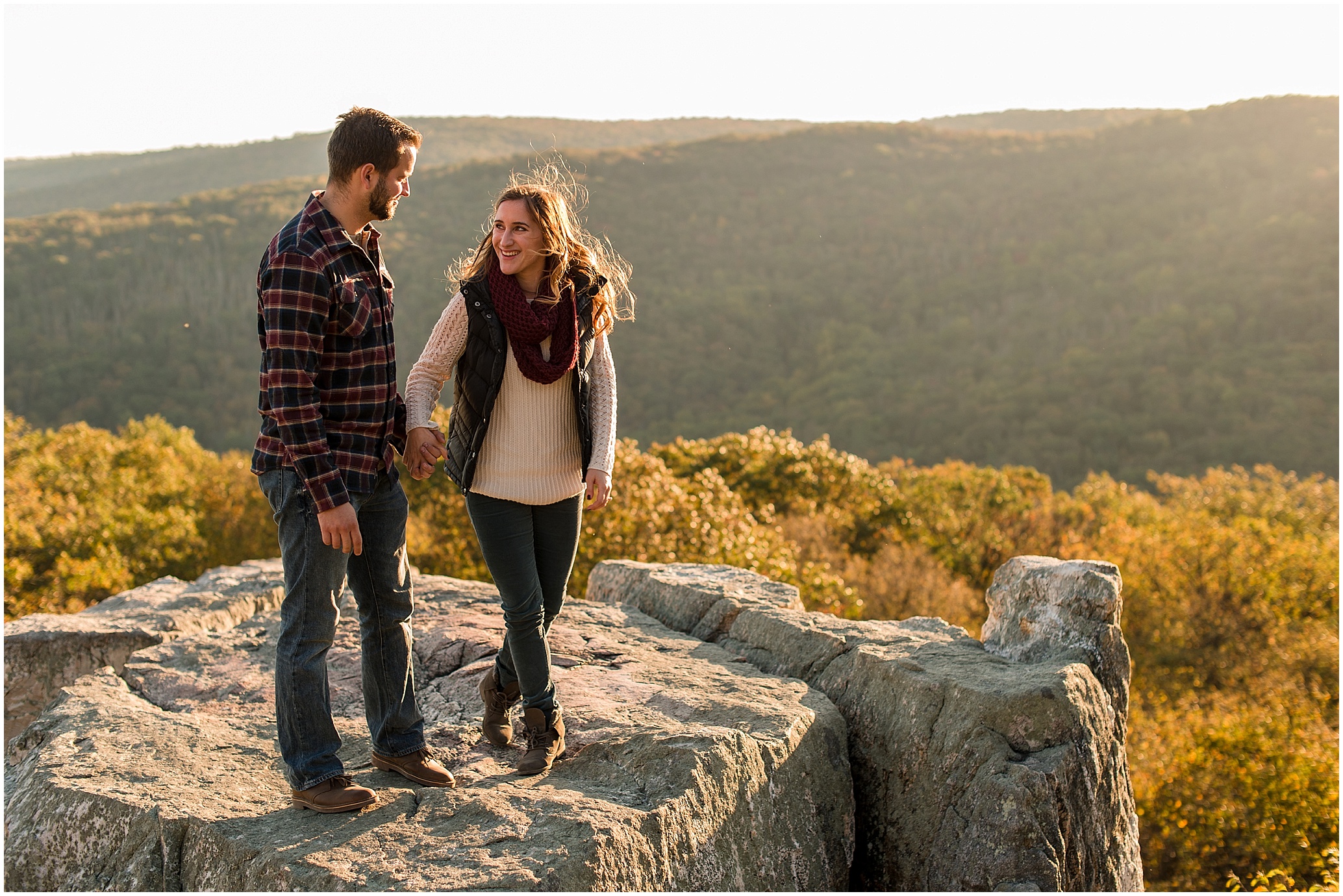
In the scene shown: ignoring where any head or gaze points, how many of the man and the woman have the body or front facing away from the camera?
0

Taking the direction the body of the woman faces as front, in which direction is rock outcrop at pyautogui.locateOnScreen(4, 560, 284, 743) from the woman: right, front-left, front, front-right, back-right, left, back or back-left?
back-right

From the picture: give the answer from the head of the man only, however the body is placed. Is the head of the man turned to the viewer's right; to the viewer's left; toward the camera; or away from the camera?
to the viewer's right

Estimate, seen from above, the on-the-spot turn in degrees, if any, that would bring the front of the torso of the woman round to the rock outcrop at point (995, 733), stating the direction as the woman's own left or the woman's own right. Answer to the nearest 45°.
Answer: approximately 90° to the woman's own left

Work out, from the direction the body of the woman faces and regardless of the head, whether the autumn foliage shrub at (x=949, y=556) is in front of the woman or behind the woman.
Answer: behind

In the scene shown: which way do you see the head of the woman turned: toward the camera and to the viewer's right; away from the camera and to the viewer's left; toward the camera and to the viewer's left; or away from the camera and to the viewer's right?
toward the camera and to the viewer's left

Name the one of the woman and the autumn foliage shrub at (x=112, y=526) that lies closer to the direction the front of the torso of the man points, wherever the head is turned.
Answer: the woman

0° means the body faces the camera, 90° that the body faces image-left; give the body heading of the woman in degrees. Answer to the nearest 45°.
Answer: approximately 0°

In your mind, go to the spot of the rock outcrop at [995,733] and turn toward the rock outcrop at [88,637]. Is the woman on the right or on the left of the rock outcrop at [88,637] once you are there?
left

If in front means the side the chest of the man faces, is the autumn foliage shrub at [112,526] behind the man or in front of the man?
behind
